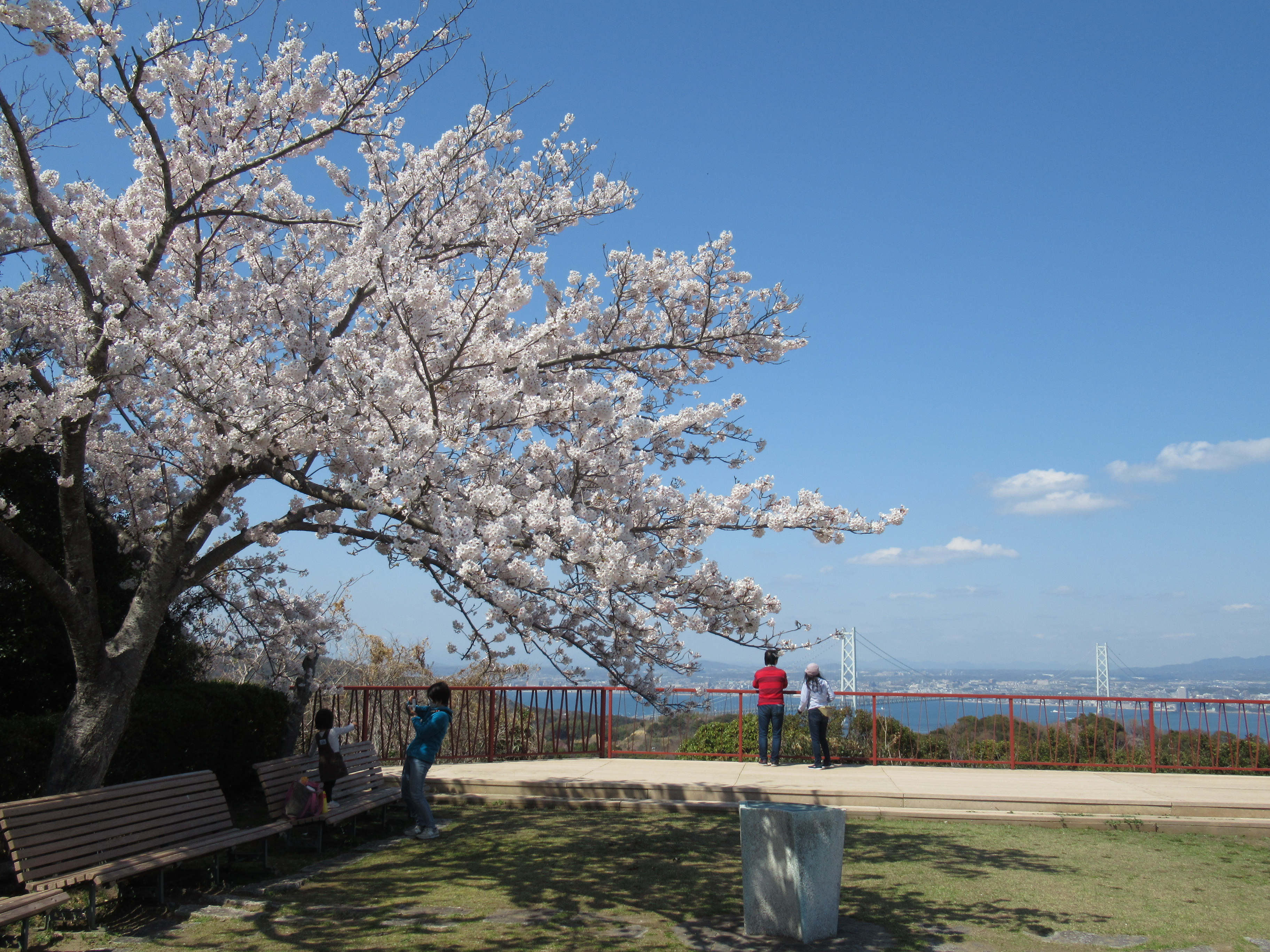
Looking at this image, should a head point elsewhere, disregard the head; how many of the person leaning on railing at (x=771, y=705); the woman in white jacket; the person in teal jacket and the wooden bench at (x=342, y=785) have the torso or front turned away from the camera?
2

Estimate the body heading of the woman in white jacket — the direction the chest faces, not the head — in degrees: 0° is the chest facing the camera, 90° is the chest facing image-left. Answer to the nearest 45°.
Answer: approximately 180°

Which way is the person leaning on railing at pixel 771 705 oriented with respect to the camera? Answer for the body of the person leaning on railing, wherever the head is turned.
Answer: away from the camera

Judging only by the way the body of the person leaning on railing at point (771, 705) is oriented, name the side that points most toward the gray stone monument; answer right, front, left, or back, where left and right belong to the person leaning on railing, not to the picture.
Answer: back

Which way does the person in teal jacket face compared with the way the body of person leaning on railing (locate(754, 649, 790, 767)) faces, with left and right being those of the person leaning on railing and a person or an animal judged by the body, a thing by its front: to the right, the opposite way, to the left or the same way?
to the left

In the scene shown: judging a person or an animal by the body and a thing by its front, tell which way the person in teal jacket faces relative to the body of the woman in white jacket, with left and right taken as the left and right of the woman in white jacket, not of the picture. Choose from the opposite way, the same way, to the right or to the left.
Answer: to the left

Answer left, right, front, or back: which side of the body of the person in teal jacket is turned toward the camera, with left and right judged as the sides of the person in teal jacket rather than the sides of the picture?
left
